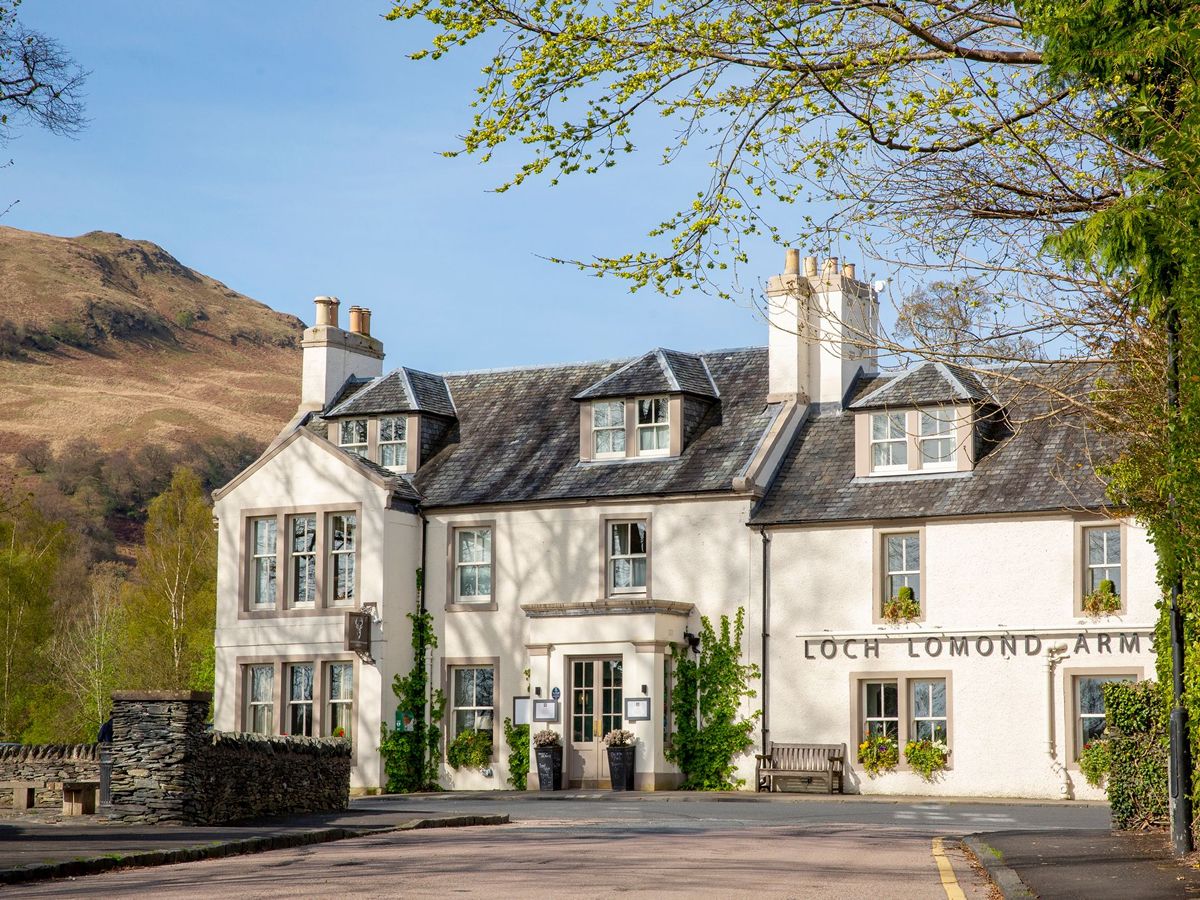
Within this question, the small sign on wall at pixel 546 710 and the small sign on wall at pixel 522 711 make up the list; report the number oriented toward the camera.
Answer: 2

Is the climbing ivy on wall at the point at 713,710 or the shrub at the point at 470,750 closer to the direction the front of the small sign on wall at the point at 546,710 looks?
the climbing ivy on wall

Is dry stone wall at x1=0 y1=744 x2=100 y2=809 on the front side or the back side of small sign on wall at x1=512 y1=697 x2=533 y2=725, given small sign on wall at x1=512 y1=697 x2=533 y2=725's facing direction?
on the front side

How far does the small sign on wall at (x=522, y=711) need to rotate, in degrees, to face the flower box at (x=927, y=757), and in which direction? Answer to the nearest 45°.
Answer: approximately 45° to its left

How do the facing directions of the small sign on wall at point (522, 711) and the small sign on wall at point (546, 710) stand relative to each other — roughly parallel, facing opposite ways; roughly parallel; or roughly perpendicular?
roughly parallel

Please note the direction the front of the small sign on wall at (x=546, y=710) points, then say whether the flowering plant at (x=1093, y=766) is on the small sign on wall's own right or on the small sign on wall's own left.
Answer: on the small sign on wall's own left

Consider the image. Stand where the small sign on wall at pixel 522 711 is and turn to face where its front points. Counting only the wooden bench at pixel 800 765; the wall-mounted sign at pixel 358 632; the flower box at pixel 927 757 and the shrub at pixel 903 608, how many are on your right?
1

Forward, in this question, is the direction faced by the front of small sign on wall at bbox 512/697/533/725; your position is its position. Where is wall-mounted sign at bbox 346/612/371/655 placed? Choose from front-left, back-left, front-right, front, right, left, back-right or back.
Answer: right

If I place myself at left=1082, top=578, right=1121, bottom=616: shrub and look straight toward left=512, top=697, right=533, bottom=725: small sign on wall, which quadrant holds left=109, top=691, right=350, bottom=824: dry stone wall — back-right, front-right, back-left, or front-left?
front-left

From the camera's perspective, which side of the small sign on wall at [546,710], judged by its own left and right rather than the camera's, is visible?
front

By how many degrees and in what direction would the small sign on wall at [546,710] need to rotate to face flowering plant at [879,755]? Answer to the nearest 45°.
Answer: approximately 90° to its left

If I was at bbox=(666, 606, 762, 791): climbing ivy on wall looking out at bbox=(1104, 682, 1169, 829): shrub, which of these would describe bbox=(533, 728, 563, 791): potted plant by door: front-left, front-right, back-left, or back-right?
back-right

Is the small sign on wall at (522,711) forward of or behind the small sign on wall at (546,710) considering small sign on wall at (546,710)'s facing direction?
behind
